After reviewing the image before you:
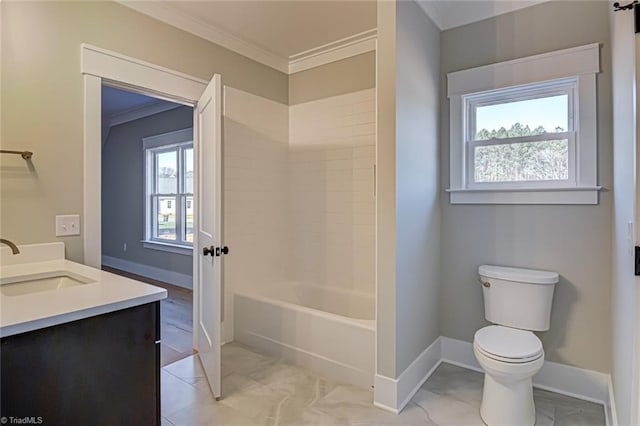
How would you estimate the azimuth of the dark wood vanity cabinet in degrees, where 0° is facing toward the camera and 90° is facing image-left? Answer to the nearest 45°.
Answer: approximately 315°

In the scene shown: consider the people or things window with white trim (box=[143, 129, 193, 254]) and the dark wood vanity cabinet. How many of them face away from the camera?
0

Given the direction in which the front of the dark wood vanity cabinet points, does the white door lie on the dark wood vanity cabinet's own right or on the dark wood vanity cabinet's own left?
on the dark wood vanity cabinet's own left

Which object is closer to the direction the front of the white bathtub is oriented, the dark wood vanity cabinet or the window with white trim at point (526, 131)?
the dark wood vanity cabinet

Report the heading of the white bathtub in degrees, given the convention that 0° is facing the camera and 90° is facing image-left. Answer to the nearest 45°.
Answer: approximately 45°

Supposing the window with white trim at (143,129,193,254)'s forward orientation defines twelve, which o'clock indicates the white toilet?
The white toilet is roughly at 10 o'clock from the window with white trim.

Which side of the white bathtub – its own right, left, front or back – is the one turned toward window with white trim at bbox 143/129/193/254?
right

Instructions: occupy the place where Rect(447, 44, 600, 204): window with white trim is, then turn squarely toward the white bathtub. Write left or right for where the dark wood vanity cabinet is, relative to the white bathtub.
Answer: left

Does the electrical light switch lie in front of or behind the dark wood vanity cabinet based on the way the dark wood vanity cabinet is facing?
behind

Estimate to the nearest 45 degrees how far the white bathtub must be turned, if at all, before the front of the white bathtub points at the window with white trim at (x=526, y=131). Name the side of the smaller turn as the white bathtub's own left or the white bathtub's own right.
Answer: approximately 135° to the white bathtub's own left
